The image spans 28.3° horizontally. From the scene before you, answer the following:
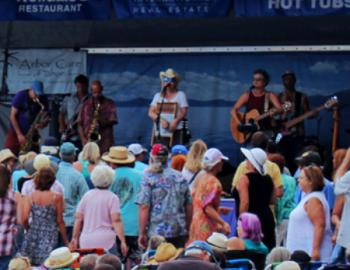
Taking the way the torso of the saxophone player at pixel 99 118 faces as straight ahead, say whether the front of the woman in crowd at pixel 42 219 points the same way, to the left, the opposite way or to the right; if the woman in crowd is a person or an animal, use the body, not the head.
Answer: the opposite way

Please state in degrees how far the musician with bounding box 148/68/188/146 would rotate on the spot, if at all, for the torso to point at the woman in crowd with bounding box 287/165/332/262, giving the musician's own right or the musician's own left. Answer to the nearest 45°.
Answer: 0° — they already face them

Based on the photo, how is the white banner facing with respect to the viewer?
toward the camera

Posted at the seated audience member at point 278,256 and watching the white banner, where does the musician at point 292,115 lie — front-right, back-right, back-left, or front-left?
front-right

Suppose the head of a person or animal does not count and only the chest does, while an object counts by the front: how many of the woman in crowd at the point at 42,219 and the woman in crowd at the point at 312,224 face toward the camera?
0

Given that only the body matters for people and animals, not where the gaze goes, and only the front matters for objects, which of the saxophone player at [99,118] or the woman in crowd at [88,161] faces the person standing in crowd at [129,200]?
the saxophone player

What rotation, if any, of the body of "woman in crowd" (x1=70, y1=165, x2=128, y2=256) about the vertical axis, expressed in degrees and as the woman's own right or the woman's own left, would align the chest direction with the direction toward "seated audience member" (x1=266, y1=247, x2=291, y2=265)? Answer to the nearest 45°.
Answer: approximately 135° to the woman's own right

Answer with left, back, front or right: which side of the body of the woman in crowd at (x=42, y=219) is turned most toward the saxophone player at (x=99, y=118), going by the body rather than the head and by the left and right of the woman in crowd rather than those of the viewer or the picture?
front

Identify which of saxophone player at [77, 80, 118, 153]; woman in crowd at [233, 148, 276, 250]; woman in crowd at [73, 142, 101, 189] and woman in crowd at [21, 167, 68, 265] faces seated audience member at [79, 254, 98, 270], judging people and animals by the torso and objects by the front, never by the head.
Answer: the saxophone player

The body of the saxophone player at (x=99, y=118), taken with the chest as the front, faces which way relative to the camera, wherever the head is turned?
toward the camera

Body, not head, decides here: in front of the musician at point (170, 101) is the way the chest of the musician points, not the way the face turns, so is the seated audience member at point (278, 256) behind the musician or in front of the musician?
in front

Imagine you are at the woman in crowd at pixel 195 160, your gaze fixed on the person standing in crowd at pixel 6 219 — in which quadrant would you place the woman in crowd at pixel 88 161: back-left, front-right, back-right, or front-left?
front-right

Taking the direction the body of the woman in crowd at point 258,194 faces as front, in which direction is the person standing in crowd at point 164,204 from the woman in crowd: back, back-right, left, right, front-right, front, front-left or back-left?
front-left

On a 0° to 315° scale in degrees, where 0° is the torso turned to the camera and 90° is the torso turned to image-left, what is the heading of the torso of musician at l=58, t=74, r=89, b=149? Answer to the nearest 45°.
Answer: approximately 315°

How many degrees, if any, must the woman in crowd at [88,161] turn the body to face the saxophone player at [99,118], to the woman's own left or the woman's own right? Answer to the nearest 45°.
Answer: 0° — they already face them
